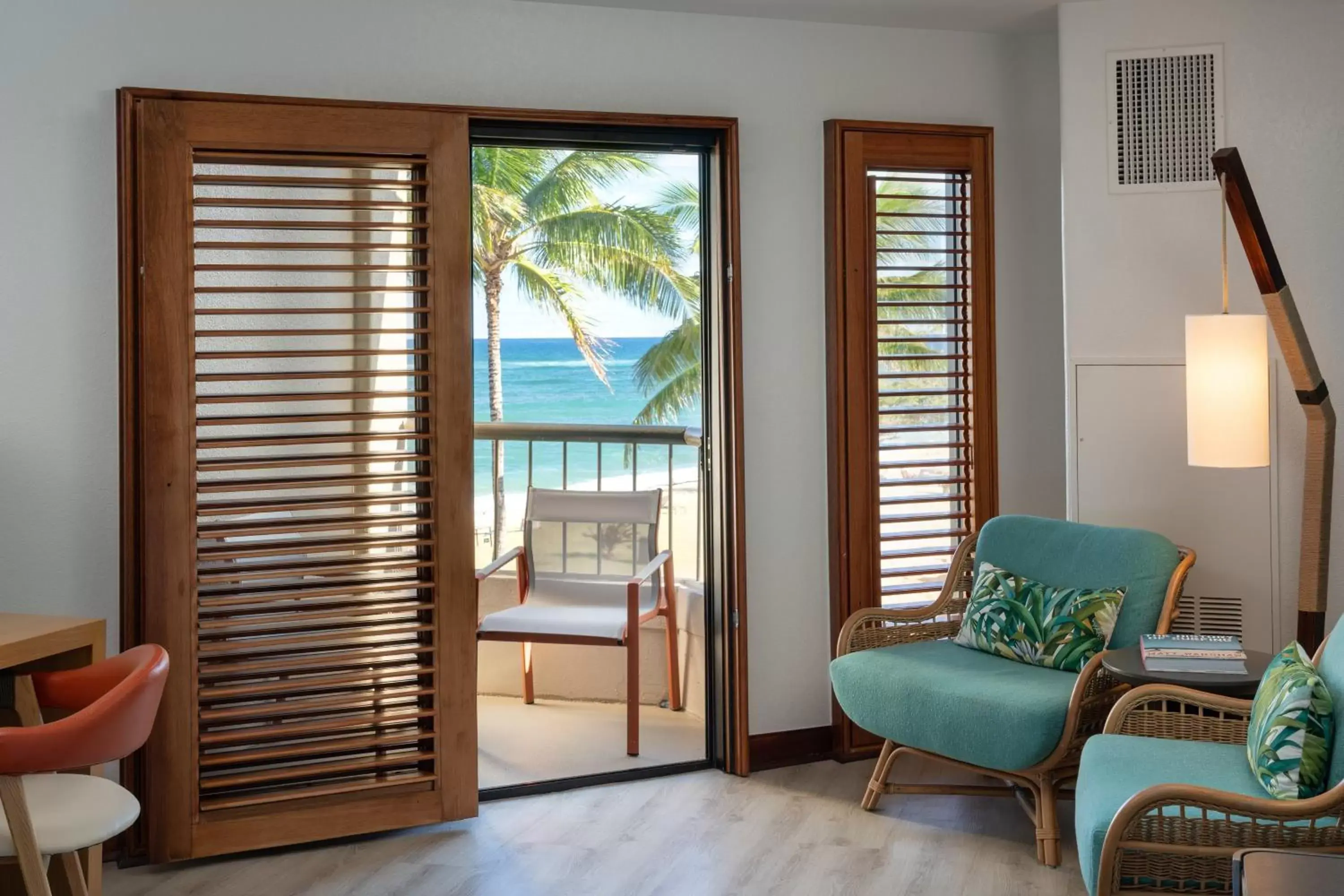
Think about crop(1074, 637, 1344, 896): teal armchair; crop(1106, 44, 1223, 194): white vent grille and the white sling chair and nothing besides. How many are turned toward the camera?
2

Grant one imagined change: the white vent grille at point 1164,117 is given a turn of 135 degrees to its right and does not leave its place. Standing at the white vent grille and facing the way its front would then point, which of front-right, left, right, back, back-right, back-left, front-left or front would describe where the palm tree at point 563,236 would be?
front

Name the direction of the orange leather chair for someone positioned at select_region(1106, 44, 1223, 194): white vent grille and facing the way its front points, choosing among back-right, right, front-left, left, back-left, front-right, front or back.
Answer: front-right

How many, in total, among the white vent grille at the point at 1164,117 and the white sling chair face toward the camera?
2

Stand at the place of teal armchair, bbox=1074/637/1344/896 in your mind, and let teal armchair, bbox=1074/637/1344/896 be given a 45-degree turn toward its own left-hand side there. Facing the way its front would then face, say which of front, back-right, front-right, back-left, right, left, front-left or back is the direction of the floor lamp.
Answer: back-right

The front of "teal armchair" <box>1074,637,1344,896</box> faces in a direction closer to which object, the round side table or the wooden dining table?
the wooden dining table

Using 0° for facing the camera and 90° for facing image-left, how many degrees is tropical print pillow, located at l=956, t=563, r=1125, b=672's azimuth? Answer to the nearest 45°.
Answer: approximately 45°

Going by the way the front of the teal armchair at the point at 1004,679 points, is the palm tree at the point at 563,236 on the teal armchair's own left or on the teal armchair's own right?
on the teal armchair's own right

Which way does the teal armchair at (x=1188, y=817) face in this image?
to the viewer's left

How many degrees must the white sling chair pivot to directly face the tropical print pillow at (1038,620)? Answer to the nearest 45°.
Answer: approximately 45° to its left
